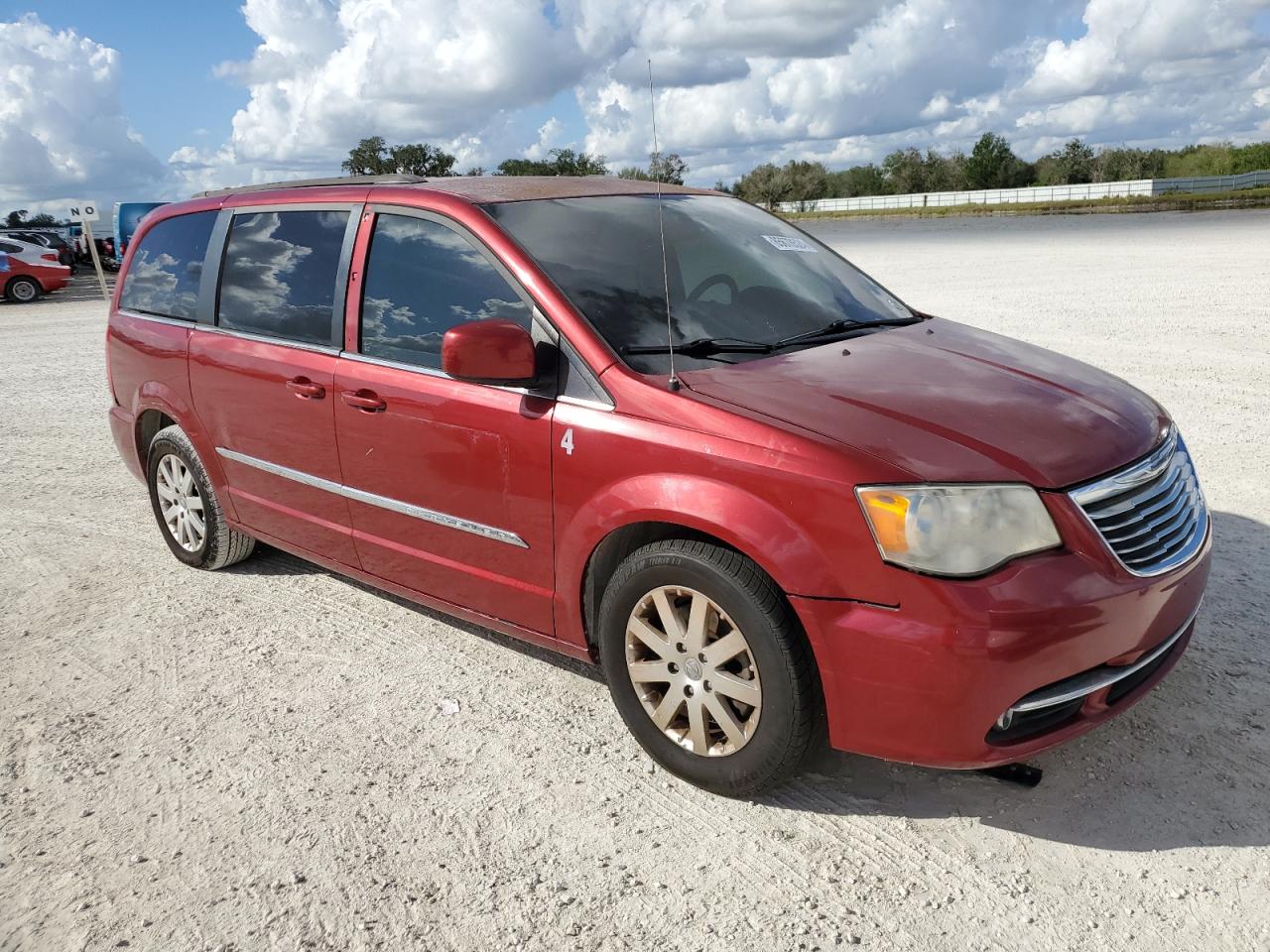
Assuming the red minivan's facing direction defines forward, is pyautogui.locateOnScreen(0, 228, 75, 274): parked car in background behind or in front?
behind

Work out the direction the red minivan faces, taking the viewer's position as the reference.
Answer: facing the viewer and to the right of the viewer

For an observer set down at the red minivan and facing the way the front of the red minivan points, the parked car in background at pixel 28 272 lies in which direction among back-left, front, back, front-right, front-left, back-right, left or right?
back
